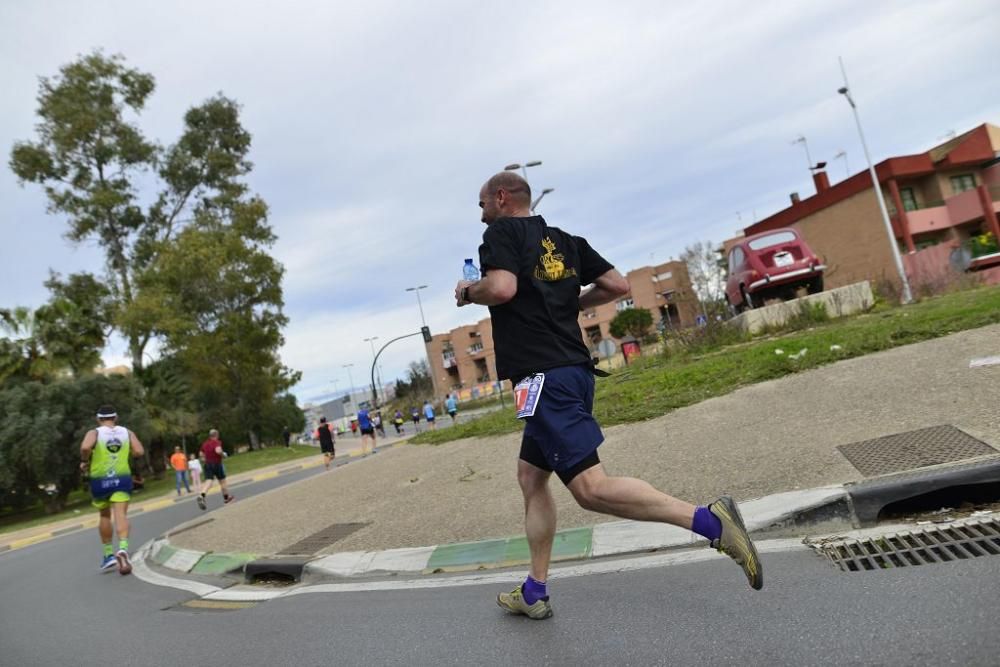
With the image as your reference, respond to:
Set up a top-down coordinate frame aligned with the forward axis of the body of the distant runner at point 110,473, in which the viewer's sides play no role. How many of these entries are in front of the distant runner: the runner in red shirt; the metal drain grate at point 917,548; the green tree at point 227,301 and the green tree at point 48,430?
3

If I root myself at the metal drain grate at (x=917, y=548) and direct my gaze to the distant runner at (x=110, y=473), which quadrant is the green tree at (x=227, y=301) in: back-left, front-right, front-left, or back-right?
front-right

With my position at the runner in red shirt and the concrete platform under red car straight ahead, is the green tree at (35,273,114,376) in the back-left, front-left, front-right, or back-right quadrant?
back-left

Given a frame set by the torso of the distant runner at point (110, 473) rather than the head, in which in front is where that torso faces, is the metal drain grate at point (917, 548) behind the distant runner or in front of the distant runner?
behind

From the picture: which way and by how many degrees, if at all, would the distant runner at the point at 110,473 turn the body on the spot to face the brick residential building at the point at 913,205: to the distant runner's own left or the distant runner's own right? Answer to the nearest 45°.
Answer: approximately 90° to the distant runner's own right

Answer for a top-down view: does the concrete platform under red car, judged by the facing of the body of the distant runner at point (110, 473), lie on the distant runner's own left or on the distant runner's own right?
on the distant runner's own right

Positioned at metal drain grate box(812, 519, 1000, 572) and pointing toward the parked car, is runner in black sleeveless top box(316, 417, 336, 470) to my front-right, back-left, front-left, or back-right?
front-left

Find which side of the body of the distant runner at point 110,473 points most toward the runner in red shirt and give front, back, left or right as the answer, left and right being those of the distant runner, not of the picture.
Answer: front

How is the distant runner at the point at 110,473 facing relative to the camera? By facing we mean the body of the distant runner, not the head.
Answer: away from the camera

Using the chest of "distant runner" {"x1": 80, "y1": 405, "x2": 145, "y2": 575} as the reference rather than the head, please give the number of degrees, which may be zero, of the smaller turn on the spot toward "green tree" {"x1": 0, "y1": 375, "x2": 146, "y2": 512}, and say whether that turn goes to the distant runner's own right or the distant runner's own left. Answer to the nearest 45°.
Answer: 0° — they already face it

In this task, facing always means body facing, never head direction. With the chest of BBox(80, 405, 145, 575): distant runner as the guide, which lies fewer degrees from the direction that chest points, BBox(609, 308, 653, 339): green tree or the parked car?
the green tree
